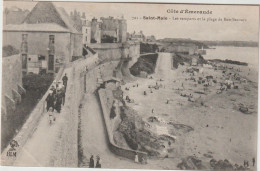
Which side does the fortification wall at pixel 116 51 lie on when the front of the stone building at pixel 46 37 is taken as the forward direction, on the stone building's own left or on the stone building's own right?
on the stone building's own left

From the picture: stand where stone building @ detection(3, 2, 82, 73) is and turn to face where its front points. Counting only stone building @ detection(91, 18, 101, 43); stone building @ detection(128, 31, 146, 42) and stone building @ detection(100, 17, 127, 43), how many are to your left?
3

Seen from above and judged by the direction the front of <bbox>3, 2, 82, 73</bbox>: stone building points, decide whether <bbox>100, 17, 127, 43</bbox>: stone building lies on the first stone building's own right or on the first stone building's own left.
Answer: on the first stone building's own left
